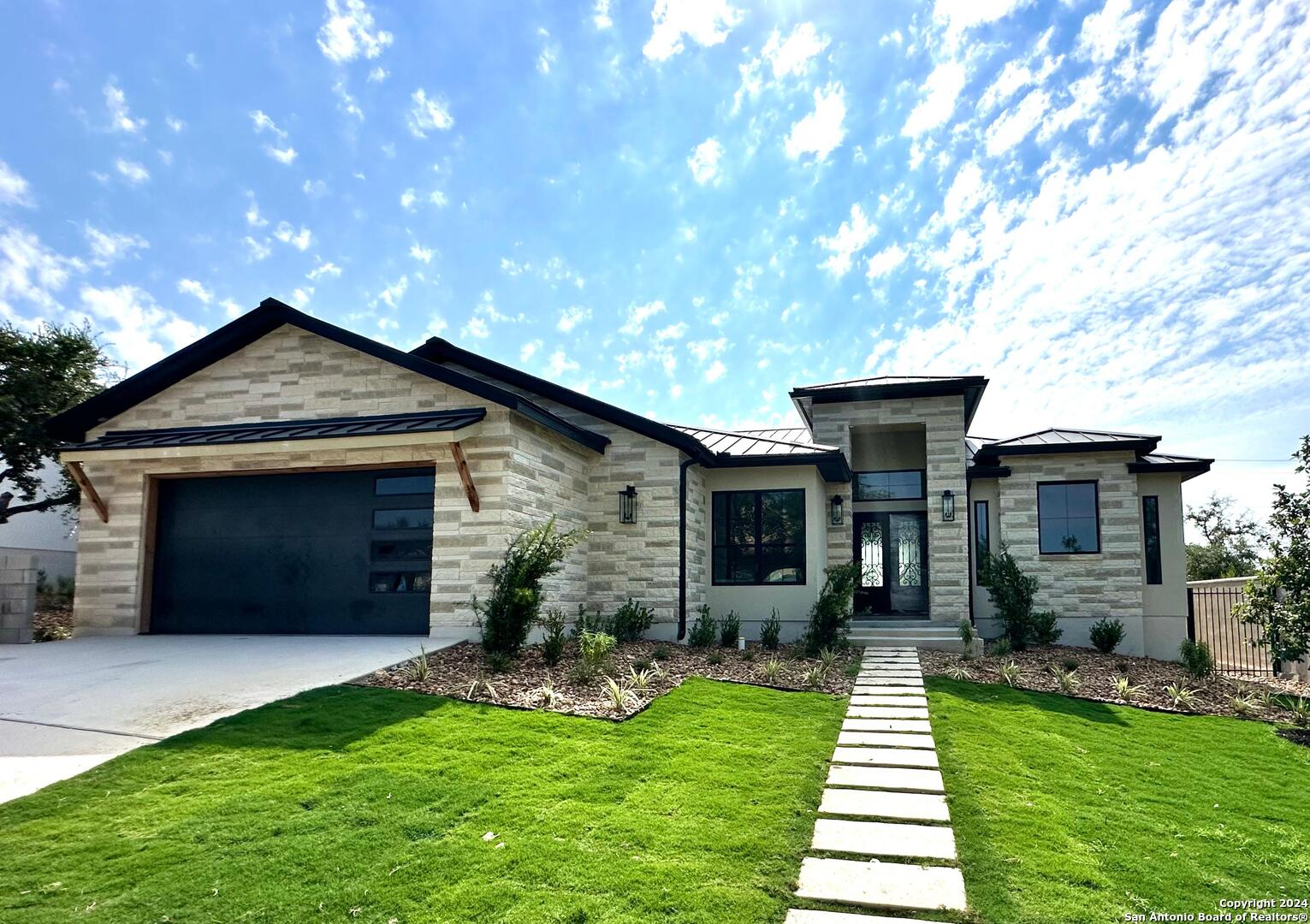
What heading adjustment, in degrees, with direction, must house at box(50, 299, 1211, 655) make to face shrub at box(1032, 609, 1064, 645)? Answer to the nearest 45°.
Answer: approximately 90° to its left

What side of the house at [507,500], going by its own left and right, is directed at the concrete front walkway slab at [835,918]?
front

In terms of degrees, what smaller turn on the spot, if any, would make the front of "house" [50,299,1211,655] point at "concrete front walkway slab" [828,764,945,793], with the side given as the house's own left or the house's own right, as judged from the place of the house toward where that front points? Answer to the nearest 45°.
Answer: approximately 45° to the house's own left

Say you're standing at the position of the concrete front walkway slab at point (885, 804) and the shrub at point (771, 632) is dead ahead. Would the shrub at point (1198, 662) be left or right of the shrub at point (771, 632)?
right

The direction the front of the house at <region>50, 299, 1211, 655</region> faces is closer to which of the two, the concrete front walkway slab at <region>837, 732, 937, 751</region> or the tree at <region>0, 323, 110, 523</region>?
the concrete front walkway slab

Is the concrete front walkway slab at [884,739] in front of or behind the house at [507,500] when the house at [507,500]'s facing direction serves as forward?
in front

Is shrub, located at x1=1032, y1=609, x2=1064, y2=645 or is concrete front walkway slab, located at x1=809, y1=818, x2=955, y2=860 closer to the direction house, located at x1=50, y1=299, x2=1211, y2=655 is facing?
the concrete front walkway slab

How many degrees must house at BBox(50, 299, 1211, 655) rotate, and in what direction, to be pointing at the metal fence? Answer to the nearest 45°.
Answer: approximately 90° to its left

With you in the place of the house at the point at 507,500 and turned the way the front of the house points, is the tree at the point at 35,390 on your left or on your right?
on your right

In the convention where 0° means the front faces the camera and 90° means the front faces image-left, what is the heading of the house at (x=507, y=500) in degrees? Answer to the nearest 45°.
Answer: approximately 0°

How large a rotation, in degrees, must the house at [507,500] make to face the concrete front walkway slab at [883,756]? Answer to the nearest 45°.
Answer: approximately 45° to its left
